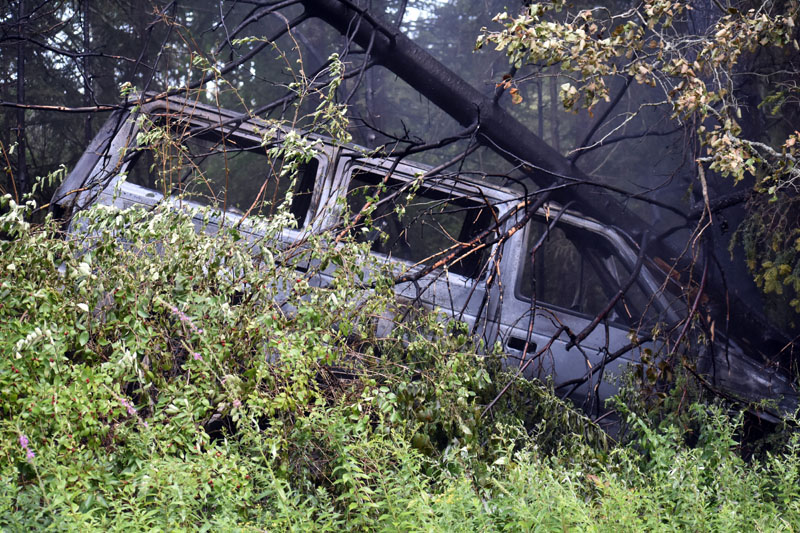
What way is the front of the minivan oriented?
to the viewer's right
